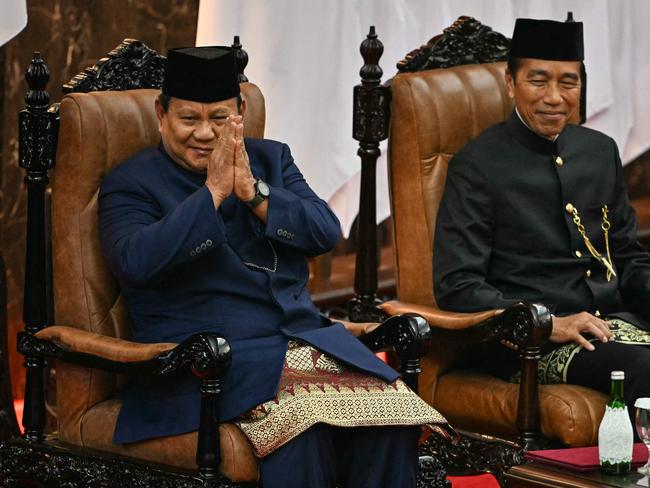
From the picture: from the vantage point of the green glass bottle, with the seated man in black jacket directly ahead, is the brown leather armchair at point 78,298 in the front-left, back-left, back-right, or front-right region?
front-left

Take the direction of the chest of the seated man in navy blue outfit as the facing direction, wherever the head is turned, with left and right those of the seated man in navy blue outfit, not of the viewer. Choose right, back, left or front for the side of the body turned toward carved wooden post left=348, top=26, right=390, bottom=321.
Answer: left

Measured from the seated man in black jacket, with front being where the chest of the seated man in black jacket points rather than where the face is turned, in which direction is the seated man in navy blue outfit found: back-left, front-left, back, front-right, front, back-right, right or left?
right

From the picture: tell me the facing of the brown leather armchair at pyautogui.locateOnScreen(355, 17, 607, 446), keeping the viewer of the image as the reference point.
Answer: facing the viewer and to the right of the viewer

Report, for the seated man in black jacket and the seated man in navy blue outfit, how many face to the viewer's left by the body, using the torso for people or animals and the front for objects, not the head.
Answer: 0

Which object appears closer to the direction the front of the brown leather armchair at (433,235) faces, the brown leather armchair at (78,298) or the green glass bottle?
the green glass bottle

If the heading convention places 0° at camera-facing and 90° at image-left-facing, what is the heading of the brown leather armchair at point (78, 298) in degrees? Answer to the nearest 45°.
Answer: approximately 315°

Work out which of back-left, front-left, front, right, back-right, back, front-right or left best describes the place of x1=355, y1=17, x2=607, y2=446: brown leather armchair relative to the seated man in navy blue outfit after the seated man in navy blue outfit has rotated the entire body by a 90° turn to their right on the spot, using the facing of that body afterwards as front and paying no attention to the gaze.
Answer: back

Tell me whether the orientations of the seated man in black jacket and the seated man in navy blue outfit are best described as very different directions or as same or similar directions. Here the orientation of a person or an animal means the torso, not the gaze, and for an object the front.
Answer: same or similar directions

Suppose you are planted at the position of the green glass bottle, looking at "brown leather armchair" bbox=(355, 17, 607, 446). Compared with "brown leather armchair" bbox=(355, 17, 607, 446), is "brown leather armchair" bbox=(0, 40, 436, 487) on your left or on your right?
left

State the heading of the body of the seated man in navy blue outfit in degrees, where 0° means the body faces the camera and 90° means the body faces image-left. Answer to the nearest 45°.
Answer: approximately 315°
